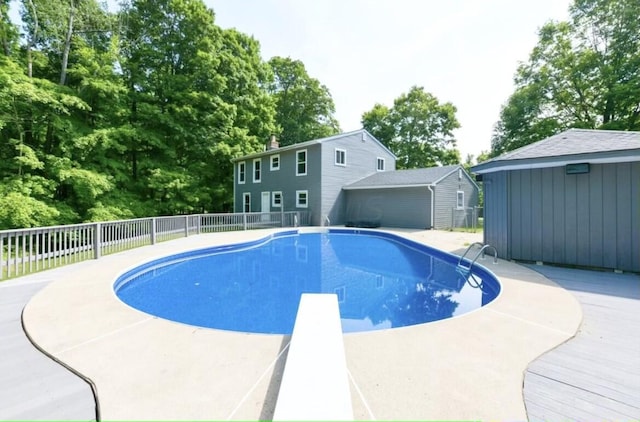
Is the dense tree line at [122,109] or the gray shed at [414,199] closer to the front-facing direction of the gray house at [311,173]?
the dense tree line

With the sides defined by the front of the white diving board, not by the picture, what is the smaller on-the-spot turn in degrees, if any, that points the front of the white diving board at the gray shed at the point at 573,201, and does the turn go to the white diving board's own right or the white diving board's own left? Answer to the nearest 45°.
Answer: approximately 45° to the white diving board's own right

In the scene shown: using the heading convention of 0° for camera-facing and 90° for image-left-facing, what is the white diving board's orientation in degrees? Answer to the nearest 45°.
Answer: approximately 180°

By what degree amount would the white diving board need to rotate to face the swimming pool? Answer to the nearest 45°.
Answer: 0° — it already faces it

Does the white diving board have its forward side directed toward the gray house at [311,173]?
yes

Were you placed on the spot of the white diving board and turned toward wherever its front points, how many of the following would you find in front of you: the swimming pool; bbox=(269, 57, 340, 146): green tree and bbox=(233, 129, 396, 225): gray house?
3

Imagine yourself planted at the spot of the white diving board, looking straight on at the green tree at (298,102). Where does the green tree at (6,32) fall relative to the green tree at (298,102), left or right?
left

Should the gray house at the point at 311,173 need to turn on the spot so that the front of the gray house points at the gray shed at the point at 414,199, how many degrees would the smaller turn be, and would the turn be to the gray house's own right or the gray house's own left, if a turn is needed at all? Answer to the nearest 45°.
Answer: approximately 135° to the gray house's own left

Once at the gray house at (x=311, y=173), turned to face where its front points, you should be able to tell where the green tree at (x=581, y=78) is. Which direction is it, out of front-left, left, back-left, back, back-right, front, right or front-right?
back-left

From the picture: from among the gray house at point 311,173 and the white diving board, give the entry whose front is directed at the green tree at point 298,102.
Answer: the white diving board

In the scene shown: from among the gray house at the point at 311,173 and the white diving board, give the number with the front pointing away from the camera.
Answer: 1

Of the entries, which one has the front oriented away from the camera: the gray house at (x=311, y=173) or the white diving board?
the white diving board

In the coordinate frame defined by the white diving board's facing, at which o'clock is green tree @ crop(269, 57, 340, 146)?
The green tree is roughly at 12 o'clock from the white diving board.

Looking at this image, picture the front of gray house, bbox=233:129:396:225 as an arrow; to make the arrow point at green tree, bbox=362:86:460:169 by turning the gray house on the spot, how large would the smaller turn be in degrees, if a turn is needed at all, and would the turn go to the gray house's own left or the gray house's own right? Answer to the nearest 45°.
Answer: approximately 180°

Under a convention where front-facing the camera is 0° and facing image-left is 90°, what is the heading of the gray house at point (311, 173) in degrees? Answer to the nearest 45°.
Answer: approximately 45°

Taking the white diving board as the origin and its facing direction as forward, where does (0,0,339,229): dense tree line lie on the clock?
The dense tree line is roughly at 11 o'clock from the white diving board.
